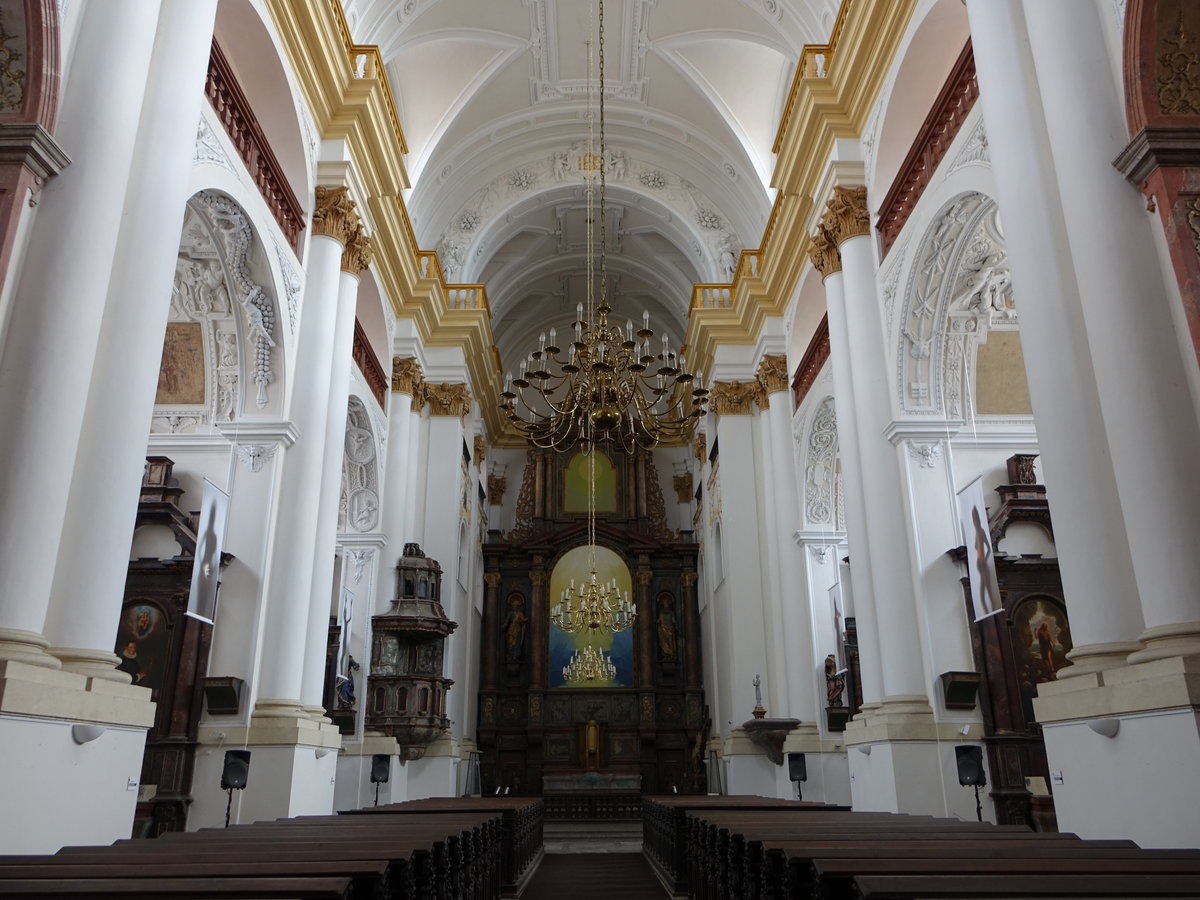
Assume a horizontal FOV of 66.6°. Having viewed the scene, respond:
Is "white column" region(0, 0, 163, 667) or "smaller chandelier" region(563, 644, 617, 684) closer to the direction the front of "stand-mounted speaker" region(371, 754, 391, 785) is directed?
the white column

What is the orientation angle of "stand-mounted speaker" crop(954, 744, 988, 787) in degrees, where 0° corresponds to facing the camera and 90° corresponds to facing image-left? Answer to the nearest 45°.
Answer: approximately 45°

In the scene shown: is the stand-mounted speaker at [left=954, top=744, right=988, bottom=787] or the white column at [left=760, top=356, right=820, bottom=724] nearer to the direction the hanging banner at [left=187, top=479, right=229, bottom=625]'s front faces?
the stand-mounted speaker

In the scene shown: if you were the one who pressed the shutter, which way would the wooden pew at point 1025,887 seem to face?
facing away from the viewer

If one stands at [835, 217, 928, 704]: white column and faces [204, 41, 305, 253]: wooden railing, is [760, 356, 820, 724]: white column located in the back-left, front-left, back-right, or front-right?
back-right

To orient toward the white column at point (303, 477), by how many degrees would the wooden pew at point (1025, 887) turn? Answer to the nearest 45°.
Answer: approximately 45° to its left

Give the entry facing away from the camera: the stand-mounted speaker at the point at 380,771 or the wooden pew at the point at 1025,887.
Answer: the wooden pew

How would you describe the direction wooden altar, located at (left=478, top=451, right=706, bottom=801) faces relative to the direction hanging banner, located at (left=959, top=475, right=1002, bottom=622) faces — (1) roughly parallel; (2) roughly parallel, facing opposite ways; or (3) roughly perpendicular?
roughly perpendicular

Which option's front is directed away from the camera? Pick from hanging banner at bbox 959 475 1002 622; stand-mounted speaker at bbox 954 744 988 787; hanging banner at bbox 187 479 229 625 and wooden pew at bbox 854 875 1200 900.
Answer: the wooden pew

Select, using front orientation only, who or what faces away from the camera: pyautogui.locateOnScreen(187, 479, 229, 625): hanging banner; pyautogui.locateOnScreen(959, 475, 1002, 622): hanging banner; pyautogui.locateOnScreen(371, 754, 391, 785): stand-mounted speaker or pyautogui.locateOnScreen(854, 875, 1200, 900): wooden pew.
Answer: the wooden pew

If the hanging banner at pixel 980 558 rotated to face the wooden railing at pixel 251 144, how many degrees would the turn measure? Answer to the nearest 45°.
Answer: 0° — it already faces it

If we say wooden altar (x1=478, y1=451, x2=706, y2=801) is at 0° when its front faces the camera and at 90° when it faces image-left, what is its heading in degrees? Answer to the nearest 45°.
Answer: approximately 0°

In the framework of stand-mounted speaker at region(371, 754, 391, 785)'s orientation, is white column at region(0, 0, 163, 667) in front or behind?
in front
